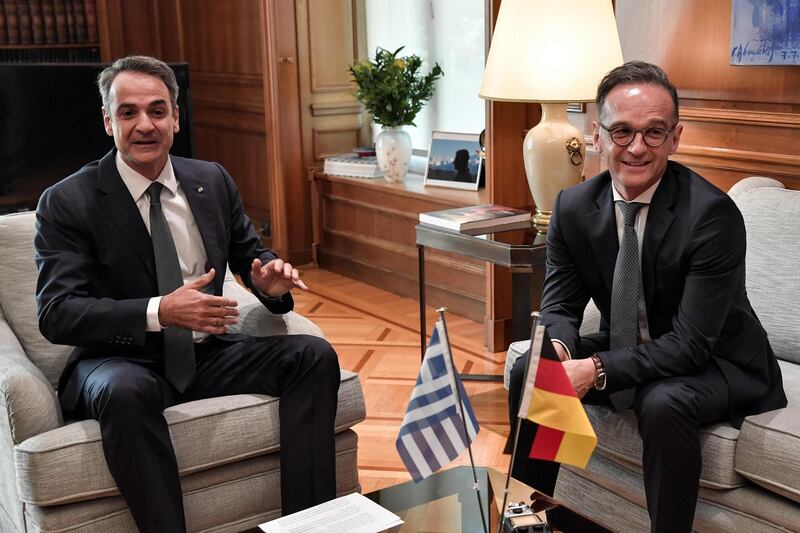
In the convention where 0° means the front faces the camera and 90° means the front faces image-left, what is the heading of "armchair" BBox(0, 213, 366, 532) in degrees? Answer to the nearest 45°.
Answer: approximately 315°

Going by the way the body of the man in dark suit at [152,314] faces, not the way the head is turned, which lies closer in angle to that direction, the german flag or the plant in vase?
the german flag

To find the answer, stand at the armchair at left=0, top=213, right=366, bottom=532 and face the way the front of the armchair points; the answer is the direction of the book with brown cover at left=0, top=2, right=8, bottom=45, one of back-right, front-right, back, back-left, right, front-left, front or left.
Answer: back-left

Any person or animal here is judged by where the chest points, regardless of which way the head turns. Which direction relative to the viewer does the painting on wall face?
toward the camera

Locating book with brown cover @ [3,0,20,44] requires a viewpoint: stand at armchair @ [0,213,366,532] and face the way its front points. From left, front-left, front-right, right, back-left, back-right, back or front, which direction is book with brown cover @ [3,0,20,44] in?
back-left

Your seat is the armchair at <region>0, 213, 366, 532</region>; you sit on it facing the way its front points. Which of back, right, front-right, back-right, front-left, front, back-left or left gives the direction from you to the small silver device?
front

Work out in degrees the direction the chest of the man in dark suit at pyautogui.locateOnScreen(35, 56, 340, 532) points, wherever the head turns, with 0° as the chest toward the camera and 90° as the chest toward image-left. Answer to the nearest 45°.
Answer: approximately 315°

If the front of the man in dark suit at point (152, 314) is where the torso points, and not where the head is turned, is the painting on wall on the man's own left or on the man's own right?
on the man's own left

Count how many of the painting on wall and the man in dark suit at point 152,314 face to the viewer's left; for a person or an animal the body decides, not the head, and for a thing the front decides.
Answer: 0

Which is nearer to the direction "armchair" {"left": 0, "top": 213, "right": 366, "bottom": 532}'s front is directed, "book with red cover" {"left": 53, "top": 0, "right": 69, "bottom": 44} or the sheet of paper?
the sheet of paper

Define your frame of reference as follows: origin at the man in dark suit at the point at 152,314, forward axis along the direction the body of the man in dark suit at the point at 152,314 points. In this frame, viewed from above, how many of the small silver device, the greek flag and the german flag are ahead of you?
3

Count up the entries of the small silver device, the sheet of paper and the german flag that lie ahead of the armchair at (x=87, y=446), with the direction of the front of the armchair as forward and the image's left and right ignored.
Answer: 3

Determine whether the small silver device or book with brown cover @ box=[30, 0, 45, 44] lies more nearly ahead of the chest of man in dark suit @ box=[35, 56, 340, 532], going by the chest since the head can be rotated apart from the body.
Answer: the small silver device

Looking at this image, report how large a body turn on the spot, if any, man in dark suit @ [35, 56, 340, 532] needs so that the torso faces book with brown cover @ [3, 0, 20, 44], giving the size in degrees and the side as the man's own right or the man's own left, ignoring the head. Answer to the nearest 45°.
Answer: approximately 135° to the man's own left

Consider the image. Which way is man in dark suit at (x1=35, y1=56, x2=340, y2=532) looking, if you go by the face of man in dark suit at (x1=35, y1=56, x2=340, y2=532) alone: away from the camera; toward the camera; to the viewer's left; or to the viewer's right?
toward the camera

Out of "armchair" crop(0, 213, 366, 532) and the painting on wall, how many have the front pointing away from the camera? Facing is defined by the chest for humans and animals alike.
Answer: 0

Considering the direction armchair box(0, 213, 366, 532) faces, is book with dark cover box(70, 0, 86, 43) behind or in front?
behind

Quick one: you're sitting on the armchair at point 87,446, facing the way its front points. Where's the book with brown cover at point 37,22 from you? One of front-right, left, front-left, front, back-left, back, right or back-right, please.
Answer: back-left

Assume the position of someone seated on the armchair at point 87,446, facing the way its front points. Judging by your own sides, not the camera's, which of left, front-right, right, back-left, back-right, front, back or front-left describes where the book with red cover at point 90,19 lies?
back-left

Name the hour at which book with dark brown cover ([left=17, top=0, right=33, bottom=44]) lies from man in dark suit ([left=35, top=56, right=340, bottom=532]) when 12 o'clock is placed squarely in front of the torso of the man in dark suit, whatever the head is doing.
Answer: The book with dark brown cover is roughly at 7 o'clock from the man in dark suit.
